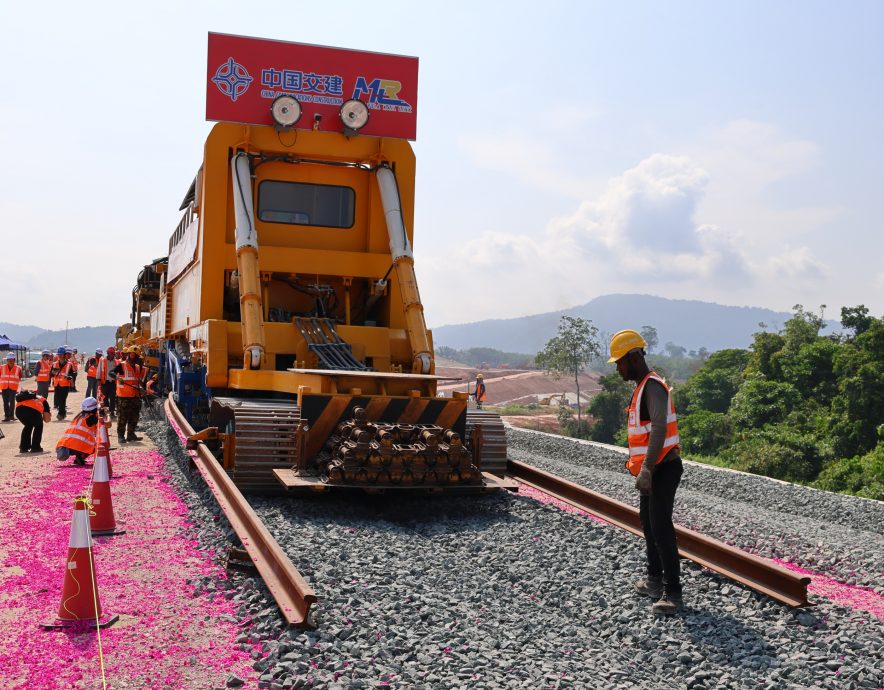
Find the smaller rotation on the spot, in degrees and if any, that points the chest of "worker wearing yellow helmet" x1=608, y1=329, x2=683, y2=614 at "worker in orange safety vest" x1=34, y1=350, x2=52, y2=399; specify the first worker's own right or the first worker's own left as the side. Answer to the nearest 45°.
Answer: approximately 45° to the first worker's own right

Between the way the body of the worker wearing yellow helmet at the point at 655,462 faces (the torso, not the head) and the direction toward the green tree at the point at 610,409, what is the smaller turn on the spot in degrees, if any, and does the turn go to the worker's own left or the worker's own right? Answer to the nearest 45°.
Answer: approximately 90° to the worker's own right

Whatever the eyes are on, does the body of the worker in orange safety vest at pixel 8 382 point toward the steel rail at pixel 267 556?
yes

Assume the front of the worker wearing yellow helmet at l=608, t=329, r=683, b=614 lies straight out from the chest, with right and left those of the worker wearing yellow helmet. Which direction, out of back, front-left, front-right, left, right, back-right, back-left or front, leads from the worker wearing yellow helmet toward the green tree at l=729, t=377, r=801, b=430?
right

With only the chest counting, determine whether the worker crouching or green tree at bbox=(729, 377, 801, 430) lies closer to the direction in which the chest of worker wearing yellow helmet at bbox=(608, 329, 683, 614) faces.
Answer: the worker crouching

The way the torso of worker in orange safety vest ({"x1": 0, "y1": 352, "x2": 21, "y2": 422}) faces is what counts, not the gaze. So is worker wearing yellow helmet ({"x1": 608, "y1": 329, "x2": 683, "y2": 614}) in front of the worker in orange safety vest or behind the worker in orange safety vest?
in front

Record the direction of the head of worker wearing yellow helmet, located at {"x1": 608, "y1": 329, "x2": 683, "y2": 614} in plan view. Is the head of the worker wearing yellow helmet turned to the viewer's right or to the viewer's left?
to the viewer's left

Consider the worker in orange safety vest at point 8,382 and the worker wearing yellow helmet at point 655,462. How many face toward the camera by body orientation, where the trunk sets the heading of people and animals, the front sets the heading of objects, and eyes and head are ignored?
1

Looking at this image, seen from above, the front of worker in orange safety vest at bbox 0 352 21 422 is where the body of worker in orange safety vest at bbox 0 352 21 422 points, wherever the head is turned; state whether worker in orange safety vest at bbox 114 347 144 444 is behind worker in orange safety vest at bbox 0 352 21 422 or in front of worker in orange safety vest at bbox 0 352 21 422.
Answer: in front

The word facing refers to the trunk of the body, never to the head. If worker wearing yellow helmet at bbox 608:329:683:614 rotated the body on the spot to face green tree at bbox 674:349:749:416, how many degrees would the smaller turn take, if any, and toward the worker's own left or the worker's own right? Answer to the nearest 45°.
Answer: approximately 90° to the worker's own right

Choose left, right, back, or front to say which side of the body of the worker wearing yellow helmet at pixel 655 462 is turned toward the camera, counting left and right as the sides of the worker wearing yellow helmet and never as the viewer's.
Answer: left

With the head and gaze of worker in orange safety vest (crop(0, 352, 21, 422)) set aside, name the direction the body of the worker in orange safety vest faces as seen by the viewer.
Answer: toward the camera

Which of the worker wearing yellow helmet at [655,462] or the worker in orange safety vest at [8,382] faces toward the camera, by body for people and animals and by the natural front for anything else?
the worker in orange safety vest

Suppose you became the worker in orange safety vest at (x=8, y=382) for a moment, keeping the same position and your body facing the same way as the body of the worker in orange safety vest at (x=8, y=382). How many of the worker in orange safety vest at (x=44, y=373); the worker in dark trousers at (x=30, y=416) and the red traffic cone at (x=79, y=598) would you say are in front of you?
2
